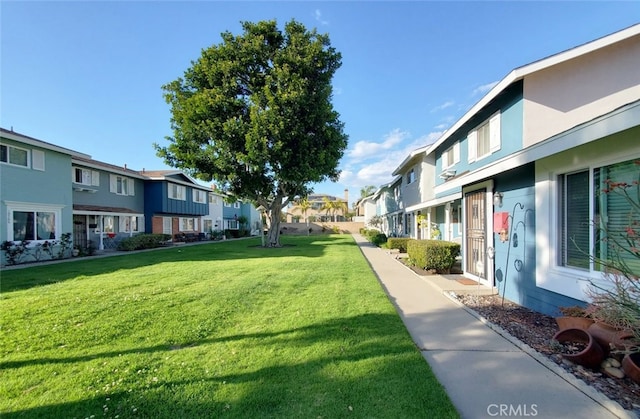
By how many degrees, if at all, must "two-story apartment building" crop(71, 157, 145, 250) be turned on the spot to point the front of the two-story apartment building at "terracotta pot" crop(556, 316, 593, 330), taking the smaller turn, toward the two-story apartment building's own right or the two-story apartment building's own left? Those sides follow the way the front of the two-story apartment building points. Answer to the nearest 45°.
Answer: approximately 45° to the two-story apartment building's own right

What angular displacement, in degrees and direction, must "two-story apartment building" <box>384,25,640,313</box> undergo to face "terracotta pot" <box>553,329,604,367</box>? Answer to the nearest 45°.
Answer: approximately 45° to its left

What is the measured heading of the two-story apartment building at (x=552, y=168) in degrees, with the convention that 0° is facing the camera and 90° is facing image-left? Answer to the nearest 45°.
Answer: approximately 45°

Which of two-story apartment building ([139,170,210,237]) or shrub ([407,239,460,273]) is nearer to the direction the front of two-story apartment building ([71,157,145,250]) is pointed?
the shrub

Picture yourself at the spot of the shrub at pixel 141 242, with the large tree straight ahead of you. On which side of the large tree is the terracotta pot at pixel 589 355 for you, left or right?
right

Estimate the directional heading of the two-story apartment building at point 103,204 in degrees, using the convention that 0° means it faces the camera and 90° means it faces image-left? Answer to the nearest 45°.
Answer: approximately 315°

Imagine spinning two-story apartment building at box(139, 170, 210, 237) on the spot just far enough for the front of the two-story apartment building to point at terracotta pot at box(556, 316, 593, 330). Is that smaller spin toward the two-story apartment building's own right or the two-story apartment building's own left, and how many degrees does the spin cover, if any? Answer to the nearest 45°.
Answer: approximately 45° to the two-story apartment building's own right

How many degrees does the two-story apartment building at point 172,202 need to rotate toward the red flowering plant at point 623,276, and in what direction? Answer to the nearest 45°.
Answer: approximately 45° to its right

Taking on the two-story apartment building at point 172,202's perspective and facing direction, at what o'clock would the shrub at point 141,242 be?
The shrub is roughly at 2 o'clock from the two-story apartment building.

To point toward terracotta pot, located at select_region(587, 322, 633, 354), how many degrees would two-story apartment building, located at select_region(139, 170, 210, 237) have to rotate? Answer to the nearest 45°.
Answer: approximately 45° to its right

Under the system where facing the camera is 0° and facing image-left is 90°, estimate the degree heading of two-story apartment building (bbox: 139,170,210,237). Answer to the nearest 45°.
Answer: approximately 315°
